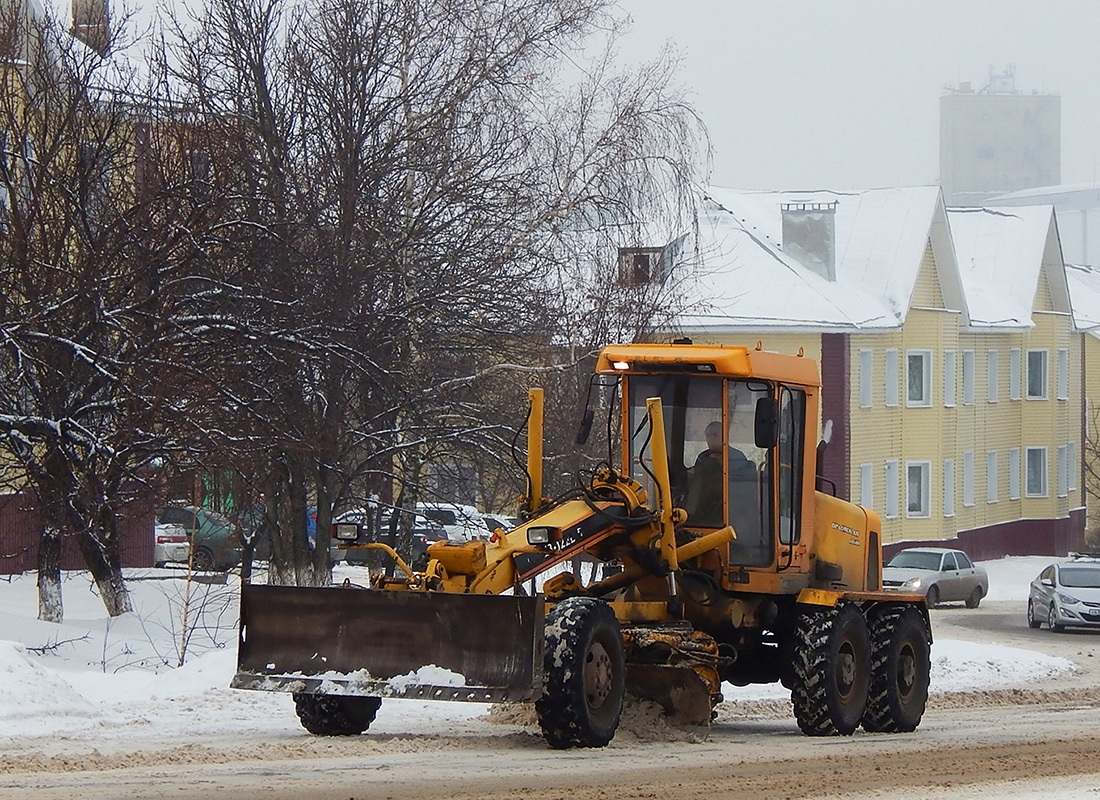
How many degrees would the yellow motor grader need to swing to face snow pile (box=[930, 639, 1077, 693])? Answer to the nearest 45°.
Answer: approximately 180°

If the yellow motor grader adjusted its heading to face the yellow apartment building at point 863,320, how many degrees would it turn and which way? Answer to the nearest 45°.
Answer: approximately 135° to its right

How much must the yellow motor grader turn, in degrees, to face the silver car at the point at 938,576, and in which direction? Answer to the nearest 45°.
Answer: approximately 135° to its right

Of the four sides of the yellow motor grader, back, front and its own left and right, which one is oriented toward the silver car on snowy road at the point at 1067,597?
back

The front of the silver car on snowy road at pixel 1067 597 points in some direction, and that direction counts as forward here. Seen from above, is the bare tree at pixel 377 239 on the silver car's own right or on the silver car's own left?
on the silver car's own right

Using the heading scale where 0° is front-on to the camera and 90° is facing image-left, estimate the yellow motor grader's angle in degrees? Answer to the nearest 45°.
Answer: approximately 45°
